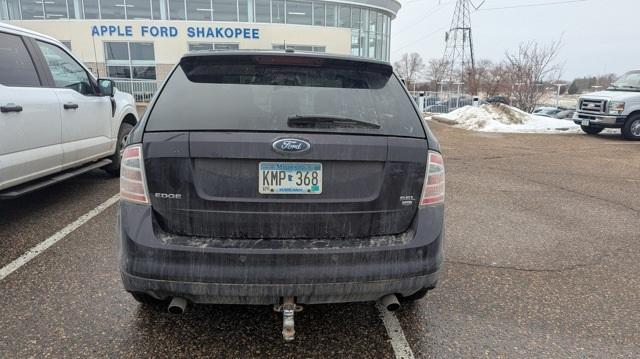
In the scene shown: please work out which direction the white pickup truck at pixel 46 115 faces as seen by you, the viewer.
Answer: facing away from the viewer and to the right of the viewer

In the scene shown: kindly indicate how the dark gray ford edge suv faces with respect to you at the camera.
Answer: facing away from the viewer

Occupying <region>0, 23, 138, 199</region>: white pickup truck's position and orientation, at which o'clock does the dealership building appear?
The dealership building is roughly at 11 o'clock from the white pickup truck.

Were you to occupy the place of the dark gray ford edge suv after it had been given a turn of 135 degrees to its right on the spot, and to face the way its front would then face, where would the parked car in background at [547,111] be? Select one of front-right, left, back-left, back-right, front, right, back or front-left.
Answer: left

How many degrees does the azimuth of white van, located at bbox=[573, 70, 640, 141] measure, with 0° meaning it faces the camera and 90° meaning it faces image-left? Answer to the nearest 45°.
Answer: approximately 45°

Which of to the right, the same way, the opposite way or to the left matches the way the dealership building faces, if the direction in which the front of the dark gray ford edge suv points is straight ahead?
the opposite way

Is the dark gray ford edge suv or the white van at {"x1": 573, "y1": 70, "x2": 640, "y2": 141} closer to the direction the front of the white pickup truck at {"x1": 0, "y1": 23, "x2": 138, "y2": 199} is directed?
the white van

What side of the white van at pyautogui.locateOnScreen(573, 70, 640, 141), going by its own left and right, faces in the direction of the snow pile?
right

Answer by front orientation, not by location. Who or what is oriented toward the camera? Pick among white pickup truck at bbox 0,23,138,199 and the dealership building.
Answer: the dealership building

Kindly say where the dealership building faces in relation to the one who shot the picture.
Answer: facing the viewer

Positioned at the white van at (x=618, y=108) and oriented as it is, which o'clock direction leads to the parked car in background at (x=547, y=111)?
The parked car in background is roughly at 4 o'clock from the white van.

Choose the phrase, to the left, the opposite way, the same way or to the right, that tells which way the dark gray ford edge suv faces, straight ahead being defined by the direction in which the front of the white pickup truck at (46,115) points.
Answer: the same way

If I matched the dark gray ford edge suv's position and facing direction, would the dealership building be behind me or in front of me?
in front

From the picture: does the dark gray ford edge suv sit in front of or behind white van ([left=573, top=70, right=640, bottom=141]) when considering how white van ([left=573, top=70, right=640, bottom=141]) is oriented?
in front

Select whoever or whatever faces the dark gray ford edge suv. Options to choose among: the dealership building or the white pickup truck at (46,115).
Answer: the dealership building

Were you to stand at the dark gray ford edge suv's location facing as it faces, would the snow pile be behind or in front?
in front

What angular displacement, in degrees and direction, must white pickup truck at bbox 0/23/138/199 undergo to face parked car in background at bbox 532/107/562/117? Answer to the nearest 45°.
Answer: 0° — it already faces it
